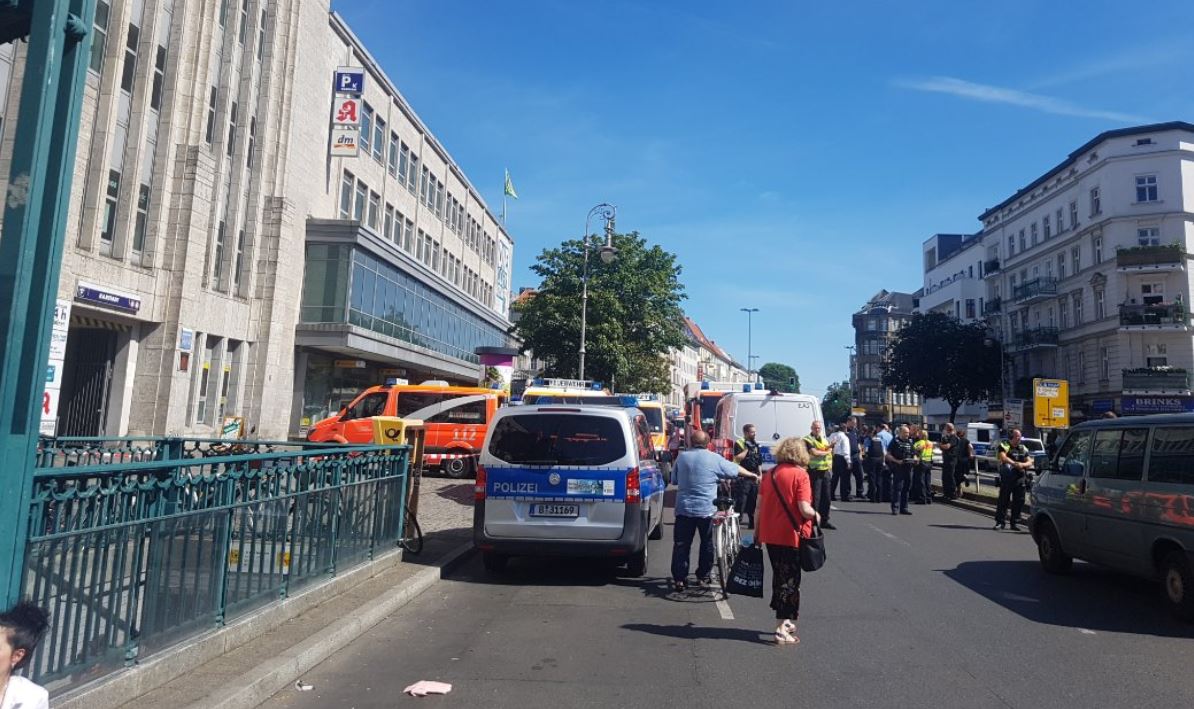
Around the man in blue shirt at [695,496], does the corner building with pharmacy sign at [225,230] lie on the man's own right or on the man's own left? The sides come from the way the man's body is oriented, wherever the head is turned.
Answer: on the man's own left

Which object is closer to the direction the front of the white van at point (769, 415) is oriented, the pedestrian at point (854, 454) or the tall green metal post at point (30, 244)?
the pedestrian

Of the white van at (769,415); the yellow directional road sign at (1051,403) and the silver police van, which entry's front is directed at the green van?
the yellow directional road sign

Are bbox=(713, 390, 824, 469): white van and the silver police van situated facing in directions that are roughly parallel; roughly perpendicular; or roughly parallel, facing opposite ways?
roughly parallel

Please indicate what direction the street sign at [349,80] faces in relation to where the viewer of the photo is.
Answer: facing the viewer

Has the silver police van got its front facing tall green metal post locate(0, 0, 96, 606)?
no

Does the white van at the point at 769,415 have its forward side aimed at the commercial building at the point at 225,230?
no

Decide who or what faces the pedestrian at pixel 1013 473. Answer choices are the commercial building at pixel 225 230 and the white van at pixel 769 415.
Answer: the commercial building

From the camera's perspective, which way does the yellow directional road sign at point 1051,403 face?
toward the camera

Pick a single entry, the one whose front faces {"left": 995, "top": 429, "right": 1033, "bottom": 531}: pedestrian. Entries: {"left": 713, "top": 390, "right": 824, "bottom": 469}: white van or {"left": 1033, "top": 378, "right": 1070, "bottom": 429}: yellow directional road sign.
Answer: the yellow directional road sign

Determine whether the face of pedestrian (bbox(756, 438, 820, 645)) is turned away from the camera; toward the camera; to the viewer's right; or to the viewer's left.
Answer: away from the camera

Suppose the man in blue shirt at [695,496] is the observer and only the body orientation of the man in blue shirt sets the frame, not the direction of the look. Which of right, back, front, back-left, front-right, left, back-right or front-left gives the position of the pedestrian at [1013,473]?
front-right

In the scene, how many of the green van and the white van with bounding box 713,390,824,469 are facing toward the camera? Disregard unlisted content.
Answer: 0

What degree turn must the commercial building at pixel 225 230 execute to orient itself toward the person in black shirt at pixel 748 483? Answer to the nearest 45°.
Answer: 0° — it already faces them

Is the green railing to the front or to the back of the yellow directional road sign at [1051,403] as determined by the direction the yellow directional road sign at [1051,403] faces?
to the front

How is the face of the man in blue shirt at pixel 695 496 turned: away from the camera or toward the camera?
away from the camera

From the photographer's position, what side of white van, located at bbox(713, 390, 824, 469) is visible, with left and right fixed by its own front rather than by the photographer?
back

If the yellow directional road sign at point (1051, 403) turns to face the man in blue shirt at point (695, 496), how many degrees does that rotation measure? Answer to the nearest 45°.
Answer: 0° — it already faces them

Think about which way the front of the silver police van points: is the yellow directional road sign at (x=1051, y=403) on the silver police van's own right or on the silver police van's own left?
on the silver police van's own right

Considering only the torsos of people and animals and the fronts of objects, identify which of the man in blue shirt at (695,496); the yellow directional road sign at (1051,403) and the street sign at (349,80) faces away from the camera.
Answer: the man in blue shirt

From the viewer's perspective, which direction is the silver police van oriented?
away from the camera
